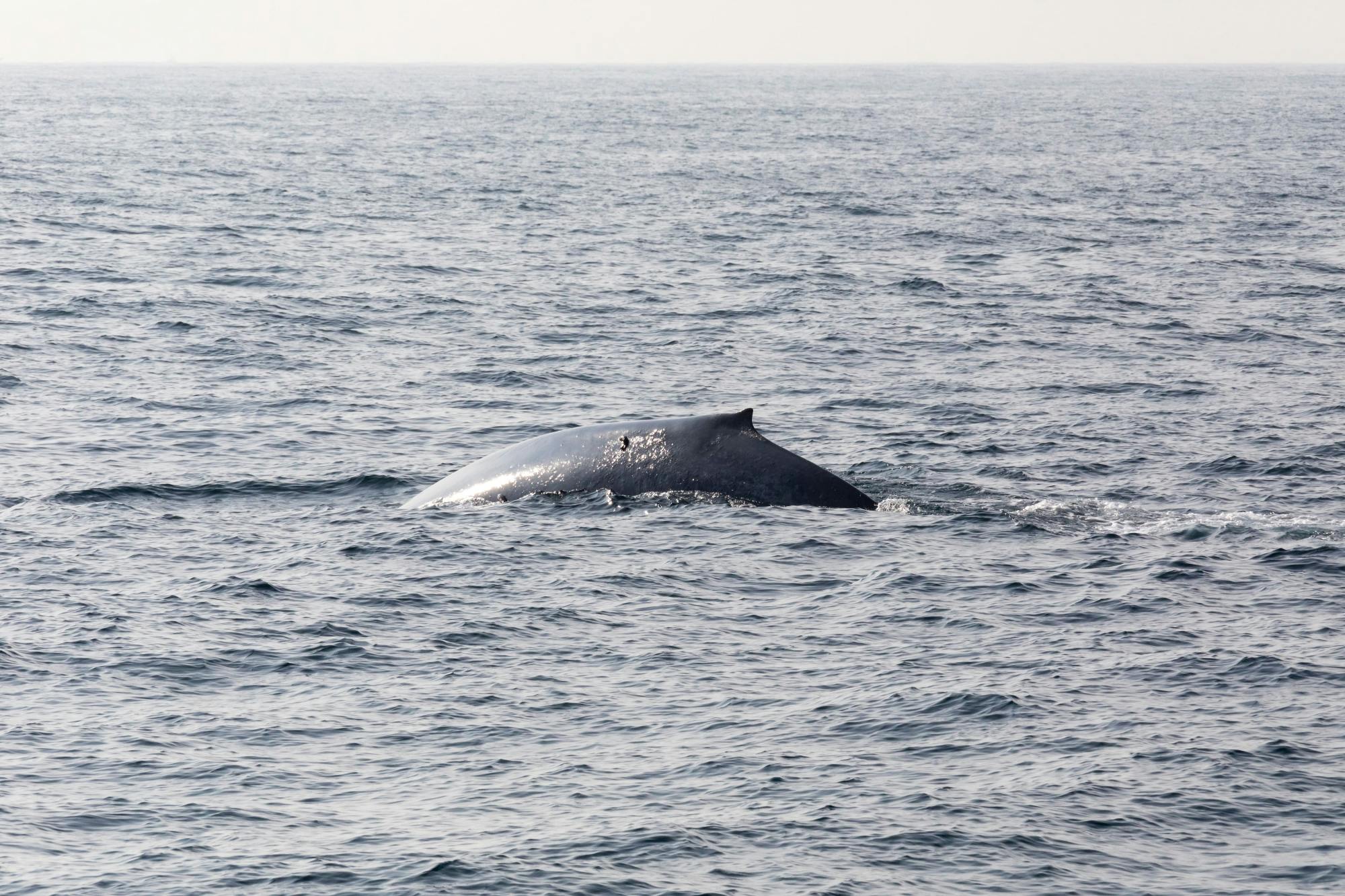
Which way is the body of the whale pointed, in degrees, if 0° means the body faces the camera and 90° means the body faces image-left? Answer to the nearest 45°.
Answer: approximately 90°
